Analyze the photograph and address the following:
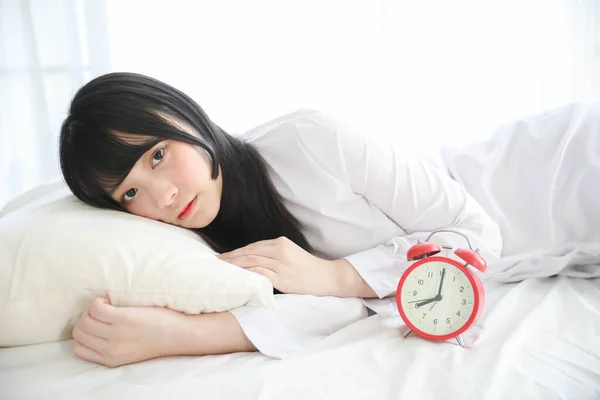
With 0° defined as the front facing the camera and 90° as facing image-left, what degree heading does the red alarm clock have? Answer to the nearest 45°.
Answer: approximately 0°

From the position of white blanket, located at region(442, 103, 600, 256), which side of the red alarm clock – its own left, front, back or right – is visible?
back

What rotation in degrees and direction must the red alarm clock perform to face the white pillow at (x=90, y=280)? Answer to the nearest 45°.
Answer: approximately 90° to its right
